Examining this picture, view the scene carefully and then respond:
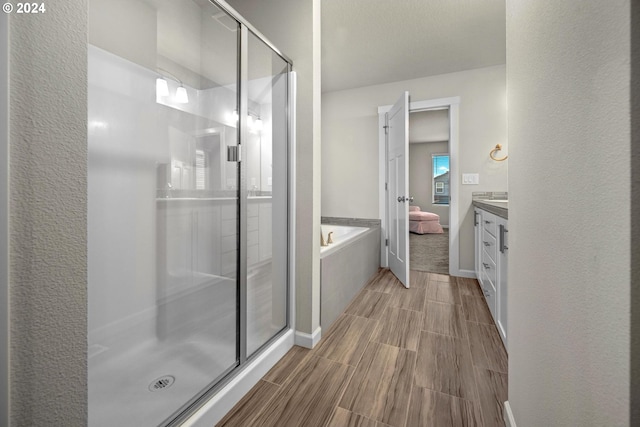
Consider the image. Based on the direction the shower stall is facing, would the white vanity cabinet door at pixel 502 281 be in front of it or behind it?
in front

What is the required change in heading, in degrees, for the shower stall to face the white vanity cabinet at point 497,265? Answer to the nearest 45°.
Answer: approximately 45° to its left

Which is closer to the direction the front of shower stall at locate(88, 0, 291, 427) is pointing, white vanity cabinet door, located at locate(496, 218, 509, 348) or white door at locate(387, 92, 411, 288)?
the white vanity cabinet door

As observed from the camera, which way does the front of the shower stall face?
facing the viewer and to the right of the viewer

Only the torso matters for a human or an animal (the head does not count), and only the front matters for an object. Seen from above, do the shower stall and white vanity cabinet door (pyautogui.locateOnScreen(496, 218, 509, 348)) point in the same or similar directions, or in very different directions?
very different directions

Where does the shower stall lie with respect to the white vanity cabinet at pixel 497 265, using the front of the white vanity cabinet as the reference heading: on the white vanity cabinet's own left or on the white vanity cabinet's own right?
on the white vanity cabinet's own left

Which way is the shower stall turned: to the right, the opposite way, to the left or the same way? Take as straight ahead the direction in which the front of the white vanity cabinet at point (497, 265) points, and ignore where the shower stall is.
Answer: the opposite way

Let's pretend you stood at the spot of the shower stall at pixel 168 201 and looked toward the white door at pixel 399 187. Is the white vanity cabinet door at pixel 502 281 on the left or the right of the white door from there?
right

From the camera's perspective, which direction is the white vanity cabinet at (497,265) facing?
to the viewer's left

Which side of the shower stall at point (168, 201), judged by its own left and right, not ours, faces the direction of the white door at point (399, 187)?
left

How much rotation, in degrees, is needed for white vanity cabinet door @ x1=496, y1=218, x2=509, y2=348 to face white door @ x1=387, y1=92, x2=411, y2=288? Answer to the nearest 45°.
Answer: approximately 45° to its right

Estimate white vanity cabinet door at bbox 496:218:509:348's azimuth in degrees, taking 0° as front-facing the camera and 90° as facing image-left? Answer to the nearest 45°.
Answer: approximately 90°

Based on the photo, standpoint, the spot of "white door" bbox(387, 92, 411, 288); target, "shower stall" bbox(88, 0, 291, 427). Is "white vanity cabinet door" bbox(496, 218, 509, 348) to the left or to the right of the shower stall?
left

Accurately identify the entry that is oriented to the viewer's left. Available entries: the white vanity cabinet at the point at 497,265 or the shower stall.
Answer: the white vanity cabinet

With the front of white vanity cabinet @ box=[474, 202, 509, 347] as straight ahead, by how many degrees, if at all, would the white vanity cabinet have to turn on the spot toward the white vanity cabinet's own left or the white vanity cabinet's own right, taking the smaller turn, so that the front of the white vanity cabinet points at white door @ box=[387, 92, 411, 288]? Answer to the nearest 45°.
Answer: approximately 45° to the white vanity cabinet's own right
